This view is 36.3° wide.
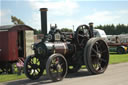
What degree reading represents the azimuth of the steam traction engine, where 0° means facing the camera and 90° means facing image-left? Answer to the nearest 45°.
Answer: approximately 45°
